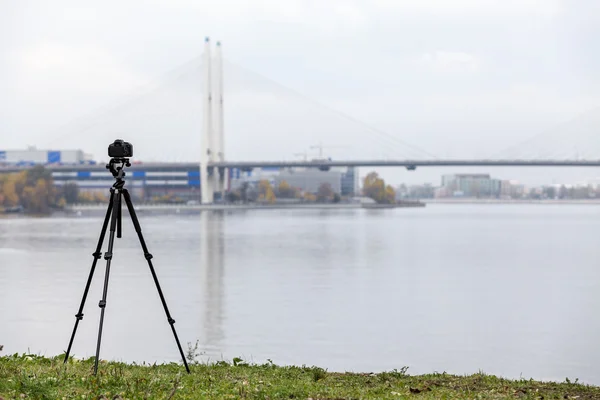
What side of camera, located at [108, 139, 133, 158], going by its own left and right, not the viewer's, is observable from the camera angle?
back
